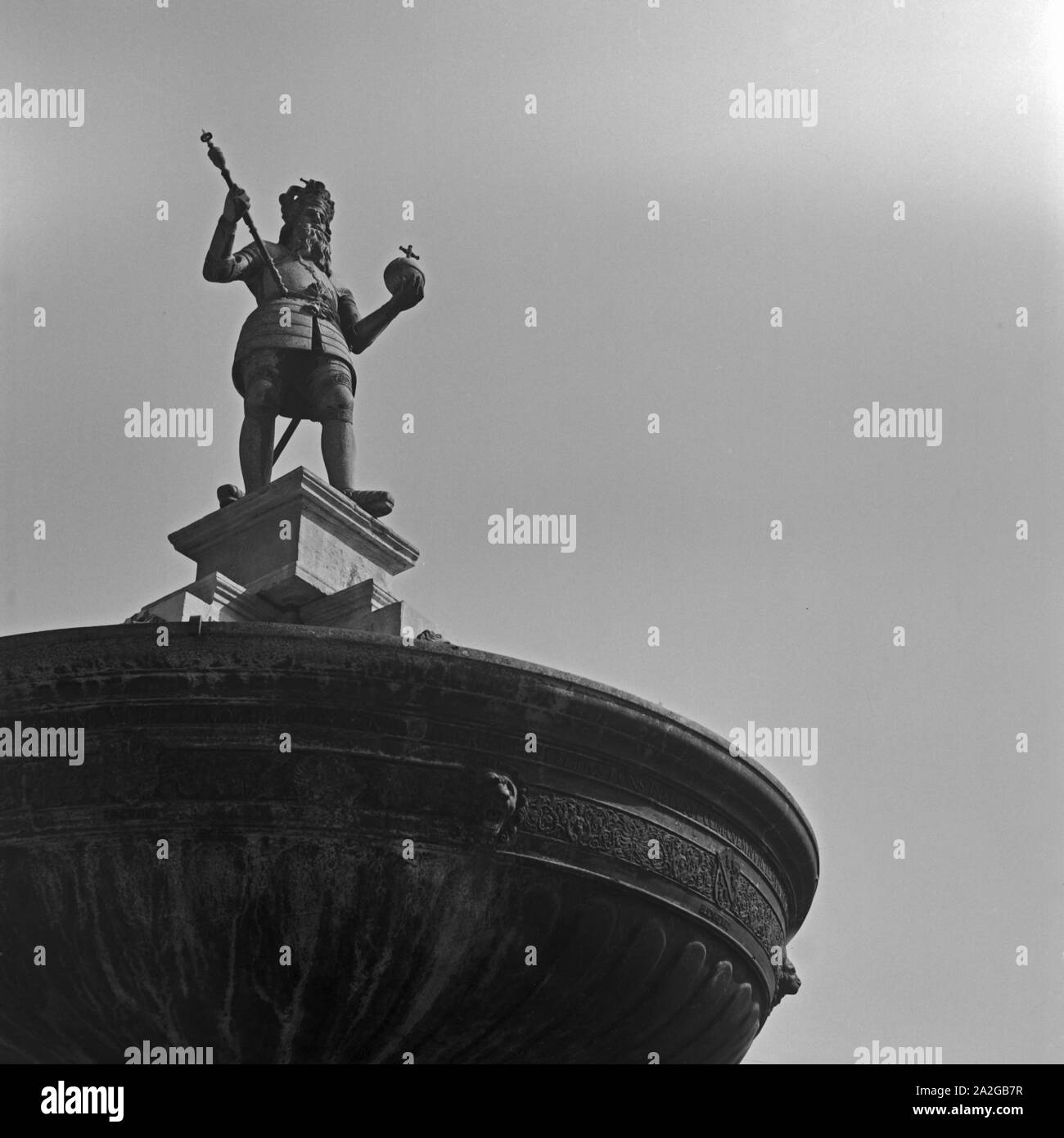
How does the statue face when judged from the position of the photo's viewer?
facing the viewer and to the right of the viewer
